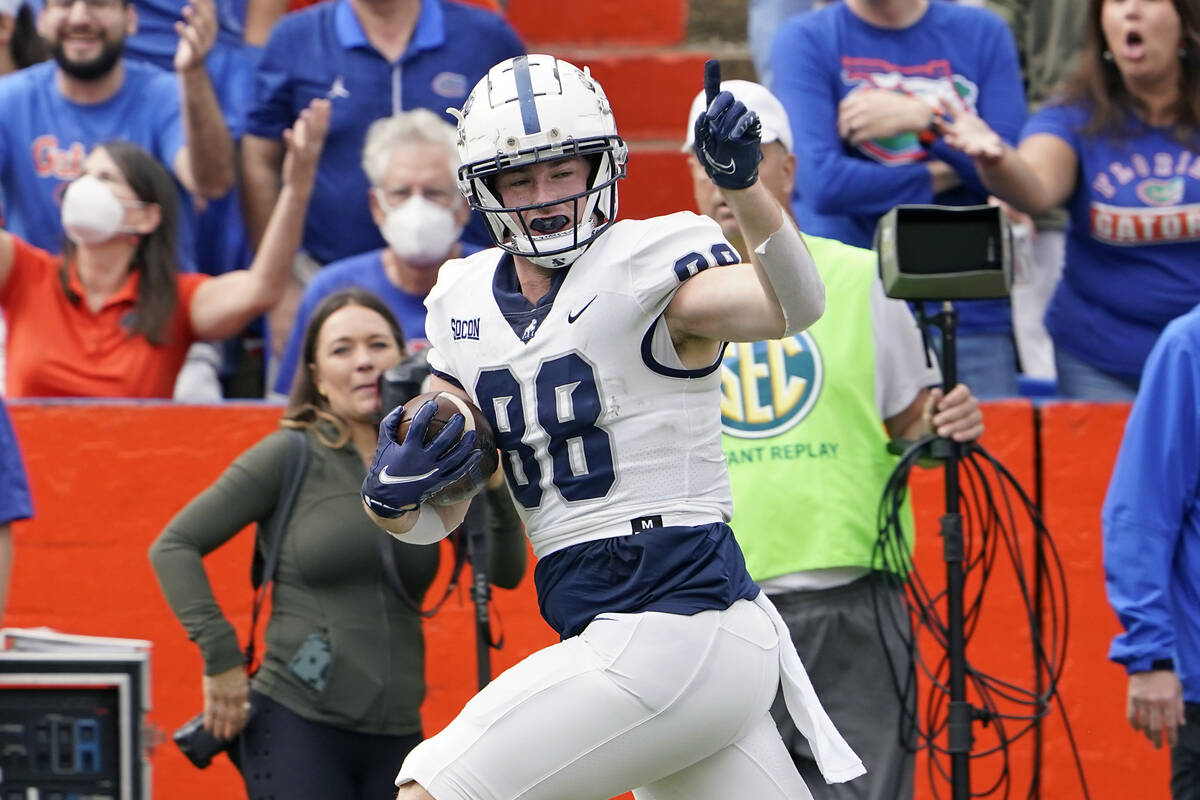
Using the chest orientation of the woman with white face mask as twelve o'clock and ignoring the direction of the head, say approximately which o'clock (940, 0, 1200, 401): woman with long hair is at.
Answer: The woman with long hair is roughly at 8 o'clock from the woman with white face mask.

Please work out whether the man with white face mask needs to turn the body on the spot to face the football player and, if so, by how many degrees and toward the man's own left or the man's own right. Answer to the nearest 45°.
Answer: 0° — they already face them

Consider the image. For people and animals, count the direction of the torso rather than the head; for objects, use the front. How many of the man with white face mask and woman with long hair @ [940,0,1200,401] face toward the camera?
2

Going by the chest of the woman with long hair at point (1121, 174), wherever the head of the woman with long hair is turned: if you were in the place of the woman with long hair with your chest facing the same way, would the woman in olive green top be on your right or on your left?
on your right

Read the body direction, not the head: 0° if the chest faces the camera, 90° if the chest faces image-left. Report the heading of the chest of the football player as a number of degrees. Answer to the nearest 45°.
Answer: approximately 45°

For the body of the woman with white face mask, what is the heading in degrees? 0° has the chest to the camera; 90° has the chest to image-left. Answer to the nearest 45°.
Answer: approximately 45°

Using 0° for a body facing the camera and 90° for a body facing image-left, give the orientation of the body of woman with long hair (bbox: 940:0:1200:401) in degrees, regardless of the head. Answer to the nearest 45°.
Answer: approximately 0°

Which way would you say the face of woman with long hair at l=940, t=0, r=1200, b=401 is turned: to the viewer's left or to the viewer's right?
to the viewer's left

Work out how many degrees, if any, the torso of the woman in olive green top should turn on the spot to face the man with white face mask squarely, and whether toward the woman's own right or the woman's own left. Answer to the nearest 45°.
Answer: approximately 135° to the woman's own left

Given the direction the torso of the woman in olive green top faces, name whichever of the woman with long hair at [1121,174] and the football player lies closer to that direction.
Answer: the football player

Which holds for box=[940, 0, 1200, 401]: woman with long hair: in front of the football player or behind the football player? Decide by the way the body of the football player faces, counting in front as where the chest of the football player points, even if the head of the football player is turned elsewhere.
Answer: behind
